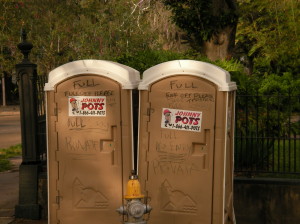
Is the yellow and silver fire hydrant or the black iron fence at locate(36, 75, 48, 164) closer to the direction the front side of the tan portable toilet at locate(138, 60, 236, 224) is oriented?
the yellow and silver fire hydrant

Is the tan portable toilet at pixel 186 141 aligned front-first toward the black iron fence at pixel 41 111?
no

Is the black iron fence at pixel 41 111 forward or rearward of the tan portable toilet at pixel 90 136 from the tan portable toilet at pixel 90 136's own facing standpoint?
rearward

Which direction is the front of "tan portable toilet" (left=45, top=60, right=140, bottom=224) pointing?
toward the camera

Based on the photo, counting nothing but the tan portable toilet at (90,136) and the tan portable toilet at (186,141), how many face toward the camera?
2

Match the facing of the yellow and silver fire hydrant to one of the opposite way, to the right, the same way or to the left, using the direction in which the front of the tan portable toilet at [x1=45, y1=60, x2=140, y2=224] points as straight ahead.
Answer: the same way

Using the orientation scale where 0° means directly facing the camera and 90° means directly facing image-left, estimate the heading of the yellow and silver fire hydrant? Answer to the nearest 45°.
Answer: approximately 0°

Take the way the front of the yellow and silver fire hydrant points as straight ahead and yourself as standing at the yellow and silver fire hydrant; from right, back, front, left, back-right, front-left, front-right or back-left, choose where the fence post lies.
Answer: back-right

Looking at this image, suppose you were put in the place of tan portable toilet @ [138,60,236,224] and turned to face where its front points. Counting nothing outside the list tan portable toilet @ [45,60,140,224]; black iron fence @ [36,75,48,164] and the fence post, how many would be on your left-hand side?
0

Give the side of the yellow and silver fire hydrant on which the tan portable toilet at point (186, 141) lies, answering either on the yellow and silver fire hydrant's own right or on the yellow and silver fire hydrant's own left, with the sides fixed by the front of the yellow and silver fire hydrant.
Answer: on the yellow and silver fire hydrant's own left

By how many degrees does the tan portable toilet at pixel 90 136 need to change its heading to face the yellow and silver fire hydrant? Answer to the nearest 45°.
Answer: approximately 45° to its left

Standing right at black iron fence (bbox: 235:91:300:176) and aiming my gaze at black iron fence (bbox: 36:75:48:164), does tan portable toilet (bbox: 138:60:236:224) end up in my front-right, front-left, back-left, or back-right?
front-left

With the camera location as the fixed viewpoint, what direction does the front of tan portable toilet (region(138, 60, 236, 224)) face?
facing the viewer

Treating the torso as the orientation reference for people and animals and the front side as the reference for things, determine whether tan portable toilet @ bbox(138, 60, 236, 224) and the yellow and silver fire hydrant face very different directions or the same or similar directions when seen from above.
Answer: same or similar directions

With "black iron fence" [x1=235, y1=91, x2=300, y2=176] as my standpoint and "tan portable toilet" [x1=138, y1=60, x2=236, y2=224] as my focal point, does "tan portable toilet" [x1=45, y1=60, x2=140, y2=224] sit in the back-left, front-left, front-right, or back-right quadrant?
front-right
